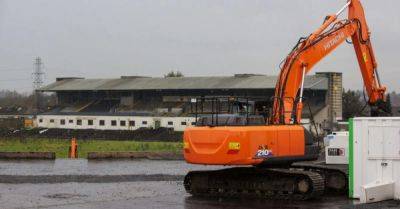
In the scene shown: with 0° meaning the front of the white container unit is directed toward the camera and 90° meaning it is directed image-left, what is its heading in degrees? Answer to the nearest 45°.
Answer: approximately 0°

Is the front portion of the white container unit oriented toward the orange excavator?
no
